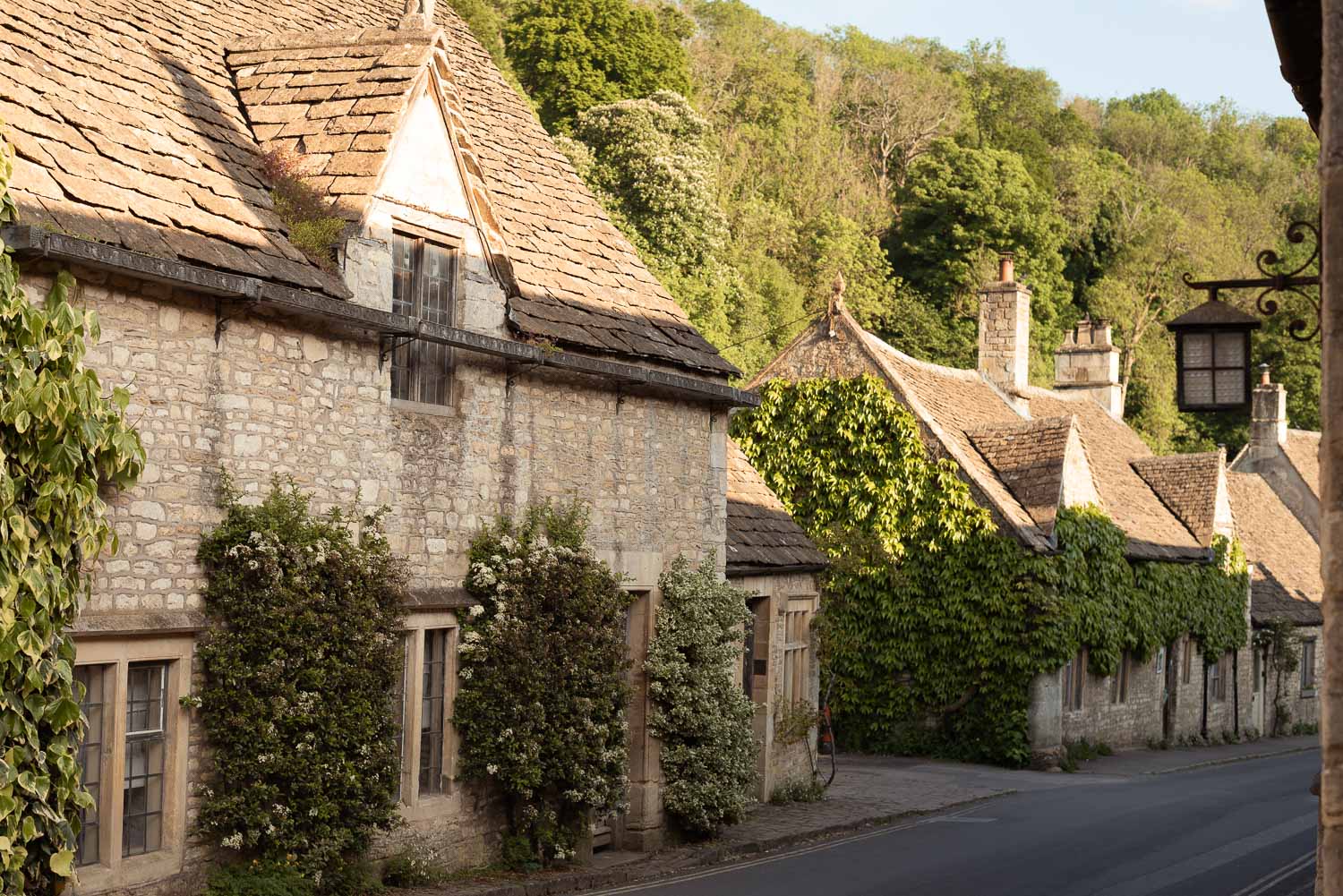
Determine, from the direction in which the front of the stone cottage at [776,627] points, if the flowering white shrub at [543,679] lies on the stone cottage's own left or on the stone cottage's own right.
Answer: on the stone cottage's own right

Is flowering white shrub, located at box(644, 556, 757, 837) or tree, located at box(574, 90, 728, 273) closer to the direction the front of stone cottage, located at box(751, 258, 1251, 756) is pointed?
the flowering white shrub

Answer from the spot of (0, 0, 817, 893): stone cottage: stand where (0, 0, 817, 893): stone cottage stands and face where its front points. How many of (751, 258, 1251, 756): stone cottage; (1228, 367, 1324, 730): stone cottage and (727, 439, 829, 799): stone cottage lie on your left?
3

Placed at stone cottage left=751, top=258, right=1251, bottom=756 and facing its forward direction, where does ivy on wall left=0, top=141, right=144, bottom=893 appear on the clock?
The ivy on wall is roughly at 2 o'clock from the stone cottage.

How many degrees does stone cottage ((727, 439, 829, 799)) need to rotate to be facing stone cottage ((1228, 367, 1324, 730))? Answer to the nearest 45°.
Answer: approximately 90° to its left

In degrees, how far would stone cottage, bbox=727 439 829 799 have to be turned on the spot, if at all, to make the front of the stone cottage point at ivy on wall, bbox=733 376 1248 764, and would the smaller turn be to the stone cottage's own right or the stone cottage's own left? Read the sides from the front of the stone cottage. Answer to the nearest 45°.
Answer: approximately 135° to the stone cottage's own left

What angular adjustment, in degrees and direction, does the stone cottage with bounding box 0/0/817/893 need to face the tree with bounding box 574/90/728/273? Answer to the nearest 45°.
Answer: approximately 135° to its left

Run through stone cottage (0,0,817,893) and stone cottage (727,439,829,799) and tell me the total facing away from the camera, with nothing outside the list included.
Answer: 0

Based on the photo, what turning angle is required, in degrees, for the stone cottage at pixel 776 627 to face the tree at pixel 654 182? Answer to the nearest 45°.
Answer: approximately 135° to its left
